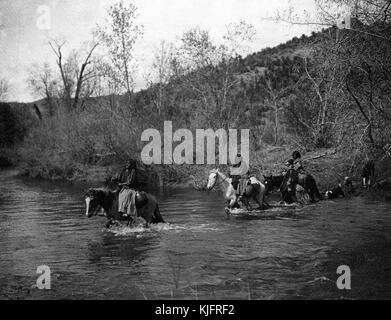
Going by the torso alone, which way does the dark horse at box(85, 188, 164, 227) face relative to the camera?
to the viewer's left

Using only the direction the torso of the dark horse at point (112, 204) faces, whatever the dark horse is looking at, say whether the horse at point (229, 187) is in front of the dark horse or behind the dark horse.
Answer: behind

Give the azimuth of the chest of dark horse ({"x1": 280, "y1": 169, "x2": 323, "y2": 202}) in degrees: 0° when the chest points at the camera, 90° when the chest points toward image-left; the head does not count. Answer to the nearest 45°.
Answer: approximately 45°

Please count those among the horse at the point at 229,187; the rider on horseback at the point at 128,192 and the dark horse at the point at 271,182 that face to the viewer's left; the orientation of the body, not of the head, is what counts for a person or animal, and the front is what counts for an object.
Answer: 3

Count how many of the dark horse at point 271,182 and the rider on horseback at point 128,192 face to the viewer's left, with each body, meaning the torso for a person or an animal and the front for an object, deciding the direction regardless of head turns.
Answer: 2

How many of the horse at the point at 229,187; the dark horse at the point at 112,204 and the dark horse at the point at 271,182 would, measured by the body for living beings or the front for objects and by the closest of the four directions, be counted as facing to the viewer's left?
3

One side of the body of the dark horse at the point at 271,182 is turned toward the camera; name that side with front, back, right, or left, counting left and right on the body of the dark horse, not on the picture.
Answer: left

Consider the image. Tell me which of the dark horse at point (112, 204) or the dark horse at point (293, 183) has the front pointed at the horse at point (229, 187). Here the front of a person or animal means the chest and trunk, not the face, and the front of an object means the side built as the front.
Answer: the dark horse at point (293, 183)

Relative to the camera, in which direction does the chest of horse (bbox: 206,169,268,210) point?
to the viewer's left

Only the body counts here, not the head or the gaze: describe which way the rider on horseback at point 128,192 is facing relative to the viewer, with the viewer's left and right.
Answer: facing to the left of the viewer
